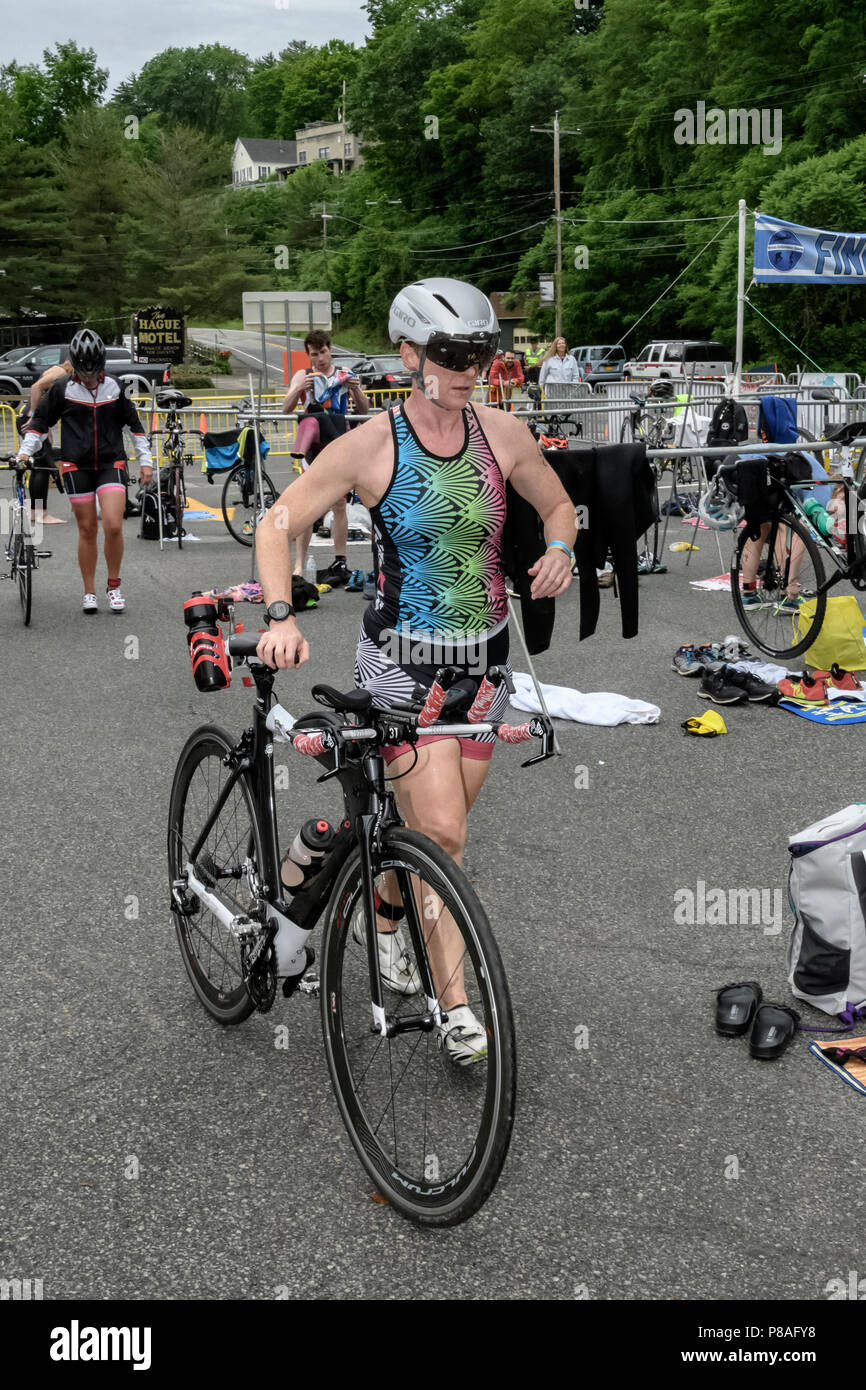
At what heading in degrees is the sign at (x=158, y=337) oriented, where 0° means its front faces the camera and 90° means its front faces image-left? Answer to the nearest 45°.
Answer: approximately 0°

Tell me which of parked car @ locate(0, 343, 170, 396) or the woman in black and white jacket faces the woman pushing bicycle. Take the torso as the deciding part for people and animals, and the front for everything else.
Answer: the woman in black and white jacket

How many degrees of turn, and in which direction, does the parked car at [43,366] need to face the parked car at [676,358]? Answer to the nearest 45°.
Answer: approximately 180°

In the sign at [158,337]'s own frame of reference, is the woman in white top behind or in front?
in front

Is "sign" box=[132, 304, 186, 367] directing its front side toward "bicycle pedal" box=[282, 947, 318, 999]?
yes

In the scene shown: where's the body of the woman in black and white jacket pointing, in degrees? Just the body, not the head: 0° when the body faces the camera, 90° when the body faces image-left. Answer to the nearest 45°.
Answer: approximately 0°

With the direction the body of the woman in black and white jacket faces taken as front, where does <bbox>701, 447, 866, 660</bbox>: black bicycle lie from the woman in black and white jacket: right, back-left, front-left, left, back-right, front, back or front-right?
front-left

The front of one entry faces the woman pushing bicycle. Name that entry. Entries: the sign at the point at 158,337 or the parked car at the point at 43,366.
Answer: the sign

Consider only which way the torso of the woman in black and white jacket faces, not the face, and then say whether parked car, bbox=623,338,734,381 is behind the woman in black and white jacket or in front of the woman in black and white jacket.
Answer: behind

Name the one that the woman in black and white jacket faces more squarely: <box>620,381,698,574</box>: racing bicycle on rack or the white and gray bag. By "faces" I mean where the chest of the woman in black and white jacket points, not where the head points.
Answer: the white and gray bag

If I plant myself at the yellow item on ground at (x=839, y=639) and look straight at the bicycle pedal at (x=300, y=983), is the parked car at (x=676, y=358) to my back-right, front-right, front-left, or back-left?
back-right
